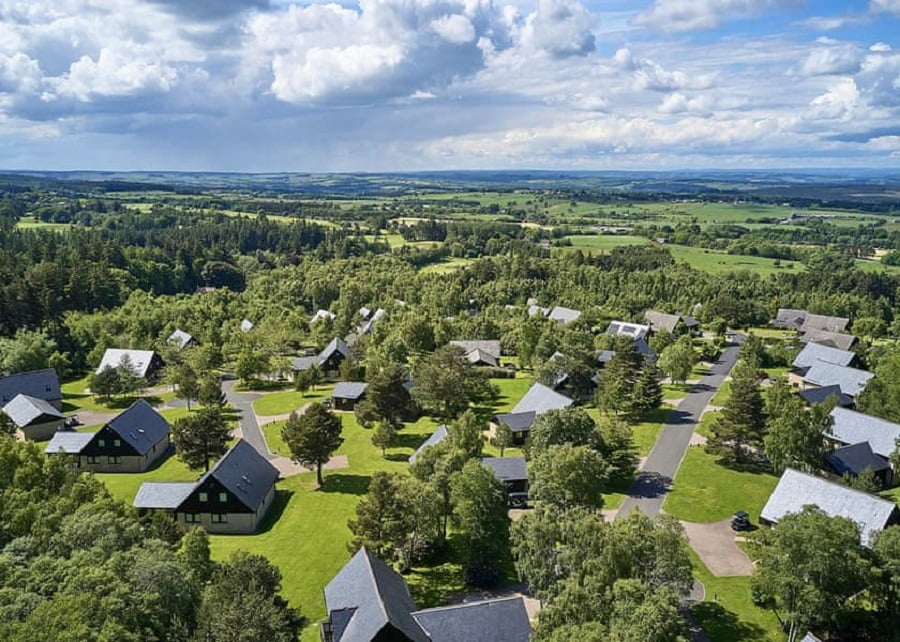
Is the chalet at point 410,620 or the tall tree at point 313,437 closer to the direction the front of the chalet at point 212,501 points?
the chalet

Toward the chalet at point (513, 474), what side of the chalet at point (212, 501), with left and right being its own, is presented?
left

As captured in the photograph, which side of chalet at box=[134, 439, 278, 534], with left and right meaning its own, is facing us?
front

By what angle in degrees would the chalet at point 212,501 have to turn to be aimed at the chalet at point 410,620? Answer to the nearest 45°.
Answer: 0° — it already faces it

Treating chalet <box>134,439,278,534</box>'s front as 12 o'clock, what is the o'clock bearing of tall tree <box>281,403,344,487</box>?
The tall tree is roughly at 8 o'clock from the chalet.

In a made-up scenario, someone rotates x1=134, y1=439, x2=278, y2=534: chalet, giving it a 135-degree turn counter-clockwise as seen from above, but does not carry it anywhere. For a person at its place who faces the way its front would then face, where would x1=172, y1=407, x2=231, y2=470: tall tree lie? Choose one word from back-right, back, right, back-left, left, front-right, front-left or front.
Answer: front-left
